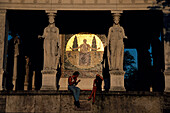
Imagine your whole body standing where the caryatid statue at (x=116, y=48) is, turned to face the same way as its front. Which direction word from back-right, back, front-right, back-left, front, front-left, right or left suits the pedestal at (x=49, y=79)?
right

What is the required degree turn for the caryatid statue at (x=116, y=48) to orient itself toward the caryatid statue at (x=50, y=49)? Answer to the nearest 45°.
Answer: approximately 90° to its right

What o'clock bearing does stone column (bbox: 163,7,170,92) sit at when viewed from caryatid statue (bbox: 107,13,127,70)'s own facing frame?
The stone column is roughly at 9 o'clock from the caryatid statue.

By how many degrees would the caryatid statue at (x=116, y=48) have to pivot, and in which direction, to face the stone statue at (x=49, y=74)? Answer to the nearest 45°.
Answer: approximately 90° to its right

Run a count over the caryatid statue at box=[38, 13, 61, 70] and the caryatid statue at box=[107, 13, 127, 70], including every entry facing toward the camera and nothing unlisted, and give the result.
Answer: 2

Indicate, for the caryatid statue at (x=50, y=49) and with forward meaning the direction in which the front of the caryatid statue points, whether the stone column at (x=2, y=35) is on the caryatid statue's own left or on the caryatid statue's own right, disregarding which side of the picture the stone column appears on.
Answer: on the caryatid statue's own right

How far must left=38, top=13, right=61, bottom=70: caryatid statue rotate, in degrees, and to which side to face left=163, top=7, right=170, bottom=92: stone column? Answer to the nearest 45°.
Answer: approximately 90° to its left

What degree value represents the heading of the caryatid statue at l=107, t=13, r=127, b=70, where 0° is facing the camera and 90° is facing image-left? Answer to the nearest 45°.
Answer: approximately 0°

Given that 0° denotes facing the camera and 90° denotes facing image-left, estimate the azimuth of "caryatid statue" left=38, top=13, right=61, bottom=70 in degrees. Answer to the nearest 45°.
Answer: approximately 0°

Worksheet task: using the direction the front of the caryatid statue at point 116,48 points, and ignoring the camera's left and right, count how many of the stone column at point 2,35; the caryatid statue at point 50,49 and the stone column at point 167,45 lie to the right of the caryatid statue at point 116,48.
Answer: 2

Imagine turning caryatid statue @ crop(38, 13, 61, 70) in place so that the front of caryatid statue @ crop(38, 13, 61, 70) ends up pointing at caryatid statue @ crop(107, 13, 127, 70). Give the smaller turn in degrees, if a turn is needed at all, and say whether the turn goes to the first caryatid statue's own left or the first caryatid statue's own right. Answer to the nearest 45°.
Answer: approximately 90° to the first caryatid statue's own left

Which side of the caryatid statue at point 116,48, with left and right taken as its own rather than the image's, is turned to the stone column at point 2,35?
right

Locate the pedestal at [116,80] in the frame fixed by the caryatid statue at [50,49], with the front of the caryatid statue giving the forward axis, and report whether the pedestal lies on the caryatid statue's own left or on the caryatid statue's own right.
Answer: on the caryatid statue's own left
